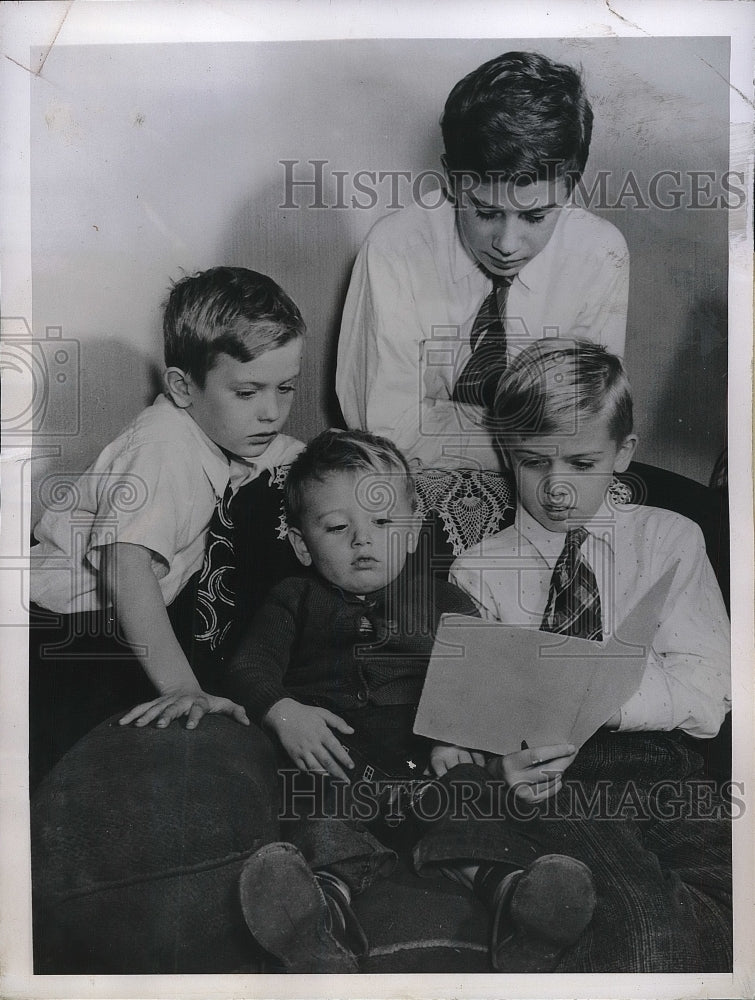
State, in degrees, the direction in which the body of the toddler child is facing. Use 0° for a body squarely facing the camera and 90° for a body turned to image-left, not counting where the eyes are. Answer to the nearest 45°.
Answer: approximately 0°

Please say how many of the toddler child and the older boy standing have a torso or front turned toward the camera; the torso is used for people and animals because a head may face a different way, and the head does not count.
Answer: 2

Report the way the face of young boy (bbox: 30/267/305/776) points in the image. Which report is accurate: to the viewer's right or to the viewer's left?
to the viewer's right
